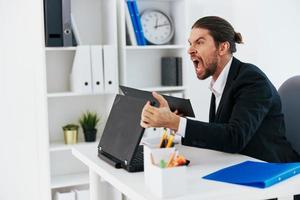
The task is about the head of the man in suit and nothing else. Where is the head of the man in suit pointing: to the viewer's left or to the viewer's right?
to the viewer's left

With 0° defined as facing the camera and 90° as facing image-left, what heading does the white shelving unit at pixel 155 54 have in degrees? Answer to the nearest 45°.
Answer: approximately 0°

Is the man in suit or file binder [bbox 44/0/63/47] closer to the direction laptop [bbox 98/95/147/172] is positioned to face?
the man in suit

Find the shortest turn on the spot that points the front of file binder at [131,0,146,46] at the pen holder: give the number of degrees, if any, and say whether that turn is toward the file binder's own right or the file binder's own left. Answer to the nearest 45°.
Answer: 0° — it already faces it

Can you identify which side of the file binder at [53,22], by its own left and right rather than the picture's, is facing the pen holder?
front

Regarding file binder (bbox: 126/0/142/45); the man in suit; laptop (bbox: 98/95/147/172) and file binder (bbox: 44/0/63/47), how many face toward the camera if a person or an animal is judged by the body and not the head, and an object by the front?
2

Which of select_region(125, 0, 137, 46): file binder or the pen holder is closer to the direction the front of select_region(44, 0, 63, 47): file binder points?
the pen holder

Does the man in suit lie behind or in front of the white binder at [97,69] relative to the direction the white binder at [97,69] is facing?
in front

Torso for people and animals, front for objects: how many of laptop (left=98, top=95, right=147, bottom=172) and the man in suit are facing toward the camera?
0
